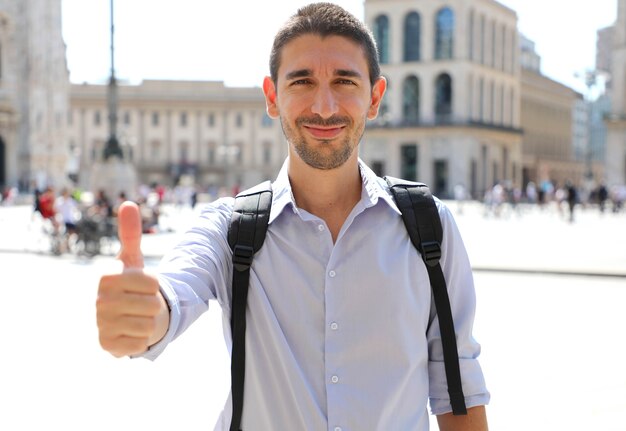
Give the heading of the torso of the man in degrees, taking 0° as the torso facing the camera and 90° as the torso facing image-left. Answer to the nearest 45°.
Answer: approximately 0°
